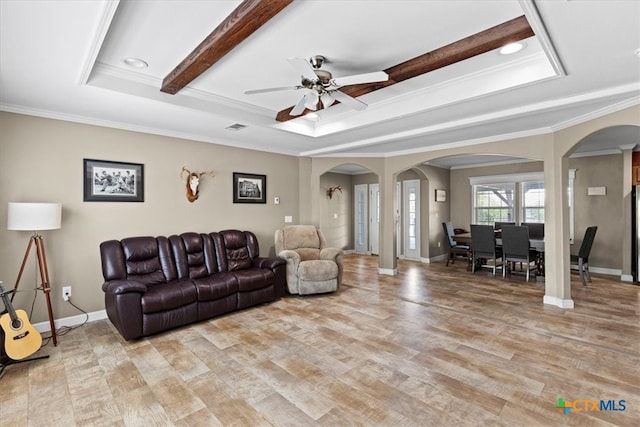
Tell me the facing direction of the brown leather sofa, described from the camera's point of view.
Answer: facing the viewer and to the right of the viewer

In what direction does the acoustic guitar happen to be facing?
toward the camera

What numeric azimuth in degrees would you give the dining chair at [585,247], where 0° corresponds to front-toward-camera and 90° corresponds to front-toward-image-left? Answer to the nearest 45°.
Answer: approximately 90°

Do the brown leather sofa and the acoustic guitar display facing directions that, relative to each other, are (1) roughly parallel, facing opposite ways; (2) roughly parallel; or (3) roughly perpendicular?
roughly parallel

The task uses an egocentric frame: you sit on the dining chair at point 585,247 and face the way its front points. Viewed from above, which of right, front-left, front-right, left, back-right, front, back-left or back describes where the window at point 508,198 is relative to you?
front-right

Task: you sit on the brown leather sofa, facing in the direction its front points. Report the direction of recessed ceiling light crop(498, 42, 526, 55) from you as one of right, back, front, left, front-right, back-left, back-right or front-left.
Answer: front

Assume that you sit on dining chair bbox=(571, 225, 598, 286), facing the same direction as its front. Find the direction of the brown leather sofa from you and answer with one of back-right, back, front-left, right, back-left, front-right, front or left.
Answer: front-left

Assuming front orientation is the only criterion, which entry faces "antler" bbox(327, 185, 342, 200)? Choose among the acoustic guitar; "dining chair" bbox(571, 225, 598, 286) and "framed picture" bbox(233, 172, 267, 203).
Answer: the dining chair

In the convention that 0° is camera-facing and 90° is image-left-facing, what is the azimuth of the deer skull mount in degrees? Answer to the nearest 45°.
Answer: approximately 315°

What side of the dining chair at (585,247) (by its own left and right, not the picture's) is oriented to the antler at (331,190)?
front

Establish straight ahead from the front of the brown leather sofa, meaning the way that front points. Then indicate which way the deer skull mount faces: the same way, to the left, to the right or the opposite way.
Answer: the same way

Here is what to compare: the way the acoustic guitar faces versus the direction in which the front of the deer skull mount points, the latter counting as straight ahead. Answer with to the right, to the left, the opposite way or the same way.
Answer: the same way

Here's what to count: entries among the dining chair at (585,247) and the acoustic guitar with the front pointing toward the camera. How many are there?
1

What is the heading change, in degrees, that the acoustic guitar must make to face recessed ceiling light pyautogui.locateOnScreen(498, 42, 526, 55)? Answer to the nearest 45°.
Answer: approximately 45° to its left

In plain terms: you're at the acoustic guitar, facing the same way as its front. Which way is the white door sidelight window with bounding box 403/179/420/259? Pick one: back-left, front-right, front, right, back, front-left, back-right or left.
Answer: left

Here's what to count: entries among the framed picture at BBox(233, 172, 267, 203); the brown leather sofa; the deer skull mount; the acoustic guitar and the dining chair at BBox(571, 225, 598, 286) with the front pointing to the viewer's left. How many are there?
1
